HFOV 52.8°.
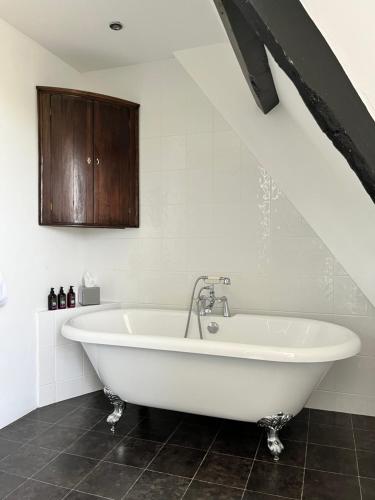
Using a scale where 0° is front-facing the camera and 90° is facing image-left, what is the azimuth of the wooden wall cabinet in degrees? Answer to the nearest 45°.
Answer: approximately 315°
